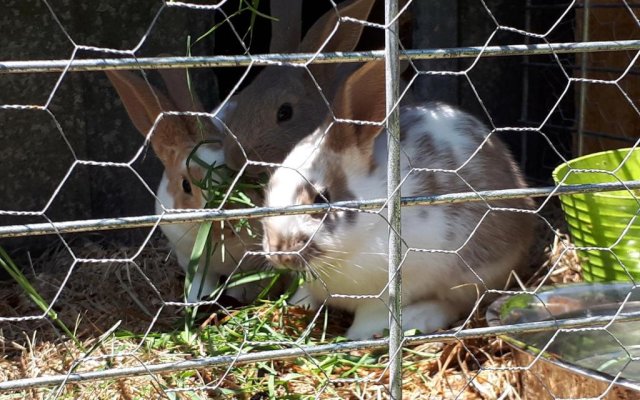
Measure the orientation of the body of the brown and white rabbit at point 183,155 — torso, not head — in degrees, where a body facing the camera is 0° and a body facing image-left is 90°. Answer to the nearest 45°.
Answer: approximately 45°

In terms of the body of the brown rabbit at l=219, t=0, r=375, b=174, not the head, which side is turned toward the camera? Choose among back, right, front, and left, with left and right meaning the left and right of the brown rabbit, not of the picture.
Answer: left

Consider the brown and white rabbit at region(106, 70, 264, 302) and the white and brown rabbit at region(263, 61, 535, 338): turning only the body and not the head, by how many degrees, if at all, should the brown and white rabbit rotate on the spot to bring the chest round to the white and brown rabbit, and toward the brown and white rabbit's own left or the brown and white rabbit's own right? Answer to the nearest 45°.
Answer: approximately 90° to the brown and white rabbit's own left

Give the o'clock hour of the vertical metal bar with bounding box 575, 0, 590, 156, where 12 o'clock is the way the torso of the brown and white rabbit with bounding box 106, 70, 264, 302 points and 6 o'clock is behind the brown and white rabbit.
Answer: The vertical metal bar is roughly at 7 o'clock from the brown and white rabbit.

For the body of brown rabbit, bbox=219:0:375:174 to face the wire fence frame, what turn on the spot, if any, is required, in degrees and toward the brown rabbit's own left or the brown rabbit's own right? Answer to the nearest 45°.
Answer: approximately 90° to the brown rabbit's own left

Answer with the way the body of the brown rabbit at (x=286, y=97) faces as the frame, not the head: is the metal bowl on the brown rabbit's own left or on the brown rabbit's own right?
on the brown rabbit's own left

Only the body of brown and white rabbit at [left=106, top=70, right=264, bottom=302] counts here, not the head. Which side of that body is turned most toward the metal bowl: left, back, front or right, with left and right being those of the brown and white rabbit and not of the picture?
left
